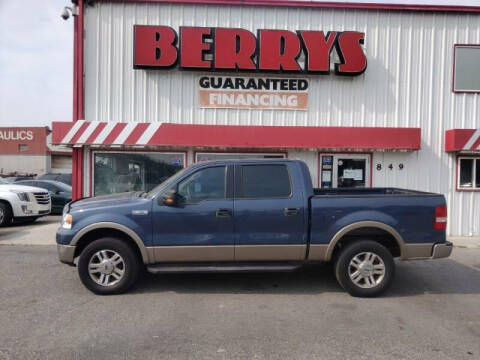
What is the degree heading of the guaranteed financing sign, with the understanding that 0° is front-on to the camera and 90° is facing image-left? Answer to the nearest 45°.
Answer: approximately 0°

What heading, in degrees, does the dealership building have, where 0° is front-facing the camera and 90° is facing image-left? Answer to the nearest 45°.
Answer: approximately 0°

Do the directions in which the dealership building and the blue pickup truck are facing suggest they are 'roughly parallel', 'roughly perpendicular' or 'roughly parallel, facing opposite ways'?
roughly perpendicular

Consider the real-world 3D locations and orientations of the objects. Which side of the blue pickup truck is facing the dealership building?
right

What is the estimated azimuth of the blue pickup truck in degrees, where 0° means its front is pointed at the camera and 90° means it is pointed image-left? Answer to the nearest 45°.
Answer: approximately 90°
